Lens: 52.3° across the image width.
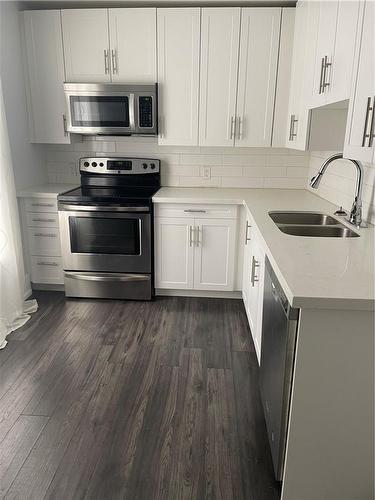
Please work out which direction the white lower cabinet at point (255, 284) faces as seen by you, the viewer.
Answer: facing to the left of the viewer

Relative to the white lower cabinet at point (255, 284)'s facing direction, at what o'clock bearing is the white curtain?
The white curtain is roughly at 12 o'clock from the white lower cabinet.

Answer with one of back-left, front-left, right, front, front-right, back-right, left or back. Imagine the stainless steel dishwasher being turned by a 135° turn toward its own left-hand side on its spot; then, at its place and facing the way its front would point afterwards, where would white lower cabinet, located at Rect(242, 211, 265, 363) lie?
back-left

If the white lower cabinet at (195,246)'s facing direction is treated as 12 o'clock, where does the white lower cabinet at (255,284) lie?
the white lower cabinet at (255,284) is roughly at 11 o'clock from the white lower cabinet at (195,246).

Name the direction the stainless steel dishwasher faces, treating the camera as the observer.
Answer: facing to the left of the viewer

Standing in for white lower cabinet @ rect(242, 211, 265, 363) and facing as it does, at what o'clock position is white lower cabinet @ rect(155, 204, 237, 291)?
white lower cabinet @ rect(155, 204, 237, 291) is roughly at 2 o'clock from white lower cabinet @ rect(242, 211, 265, 363).

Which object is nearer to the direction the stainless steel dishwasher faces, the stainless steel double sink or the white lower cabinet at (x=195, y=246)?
the white lower cabinet

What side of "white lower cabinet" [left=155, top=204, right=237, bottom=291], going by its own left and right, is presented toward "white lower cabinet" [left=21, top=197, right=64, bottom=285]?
right
